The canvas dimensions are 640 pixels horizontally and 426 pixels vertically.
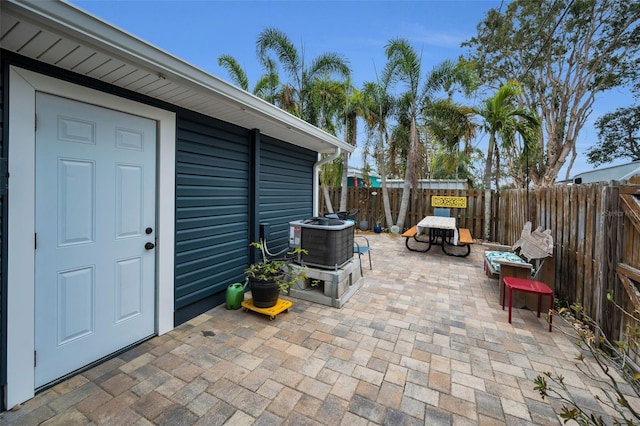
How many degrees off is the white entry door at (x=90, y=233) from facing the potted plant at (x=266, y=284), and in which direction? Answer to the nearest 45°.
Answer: approximately 45° to its left

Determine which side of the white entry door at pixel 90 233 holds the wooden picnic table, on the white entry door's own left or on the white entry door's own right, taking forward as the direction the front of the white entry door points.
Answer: on the white entry door's own left

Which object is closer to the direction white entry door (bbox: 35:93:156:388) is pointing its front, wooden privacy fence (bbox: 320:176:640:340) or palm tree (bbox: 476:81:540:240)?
the wooden privacy fence

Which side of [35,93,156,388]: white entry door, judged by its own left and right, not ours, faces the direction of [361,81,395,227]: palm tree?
left

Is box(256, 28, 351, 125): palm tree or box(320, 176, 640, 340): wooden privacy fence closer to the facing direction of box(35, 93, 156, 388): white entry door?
the wooden privacy fence

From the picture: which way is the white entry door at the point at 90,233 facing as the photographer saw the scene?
facing the viewer and to the right of the viewer

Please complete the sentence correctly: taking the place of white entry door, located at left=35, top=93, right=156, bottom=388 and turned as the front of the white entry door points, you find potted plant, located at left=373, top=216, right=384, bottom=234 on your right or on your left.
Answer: on your left

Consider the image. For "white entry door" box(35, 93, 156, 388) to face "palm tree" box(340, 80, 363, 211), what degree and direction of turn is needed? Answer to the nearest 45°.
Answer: approximately 90° to its left

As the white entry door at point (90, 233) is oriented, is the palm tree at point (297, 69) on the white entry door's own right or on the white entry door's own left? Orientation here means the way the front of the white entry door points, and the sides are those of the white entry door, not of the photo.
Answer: on the white entry door's own left

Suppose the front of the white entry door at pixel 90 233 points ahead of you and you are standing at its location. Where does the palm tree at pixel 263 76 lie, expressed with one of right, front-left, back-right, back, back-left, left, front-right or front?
left
